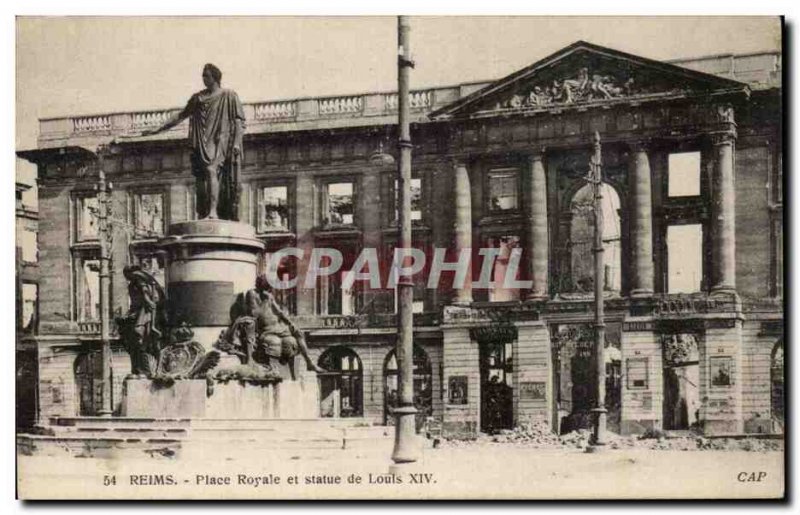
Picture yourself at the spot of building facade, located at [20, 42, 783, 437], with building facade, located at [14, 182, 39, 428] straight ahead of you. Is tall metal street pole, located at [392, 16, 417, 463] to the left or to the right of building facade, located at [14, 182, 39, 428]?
left

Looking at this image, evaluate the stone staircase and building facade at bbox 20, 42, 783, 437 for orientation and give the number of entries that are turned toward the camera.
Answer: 2

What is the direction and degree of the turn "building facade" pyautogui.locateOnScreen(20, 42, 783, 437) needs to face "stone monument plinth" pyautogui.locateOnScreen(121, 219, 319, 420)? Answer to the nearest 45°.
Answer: approximately 45° to its right

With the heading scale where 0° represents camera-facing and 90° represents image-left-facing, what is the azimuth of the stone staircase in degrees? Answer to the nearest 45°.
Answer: approximately 0°

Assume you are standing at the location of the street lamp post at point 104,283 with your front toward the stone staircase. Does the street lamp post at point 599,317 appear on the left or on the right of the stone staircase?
left

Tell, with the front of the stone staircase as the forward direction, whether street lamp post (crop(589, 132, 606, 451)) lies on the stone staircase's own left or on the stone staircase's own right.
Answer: on the stone staircase's own left

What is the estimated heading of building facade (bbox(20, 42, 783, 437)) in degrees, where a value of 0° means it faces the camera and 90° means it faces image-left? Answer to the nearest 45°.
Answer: approximately 0°
